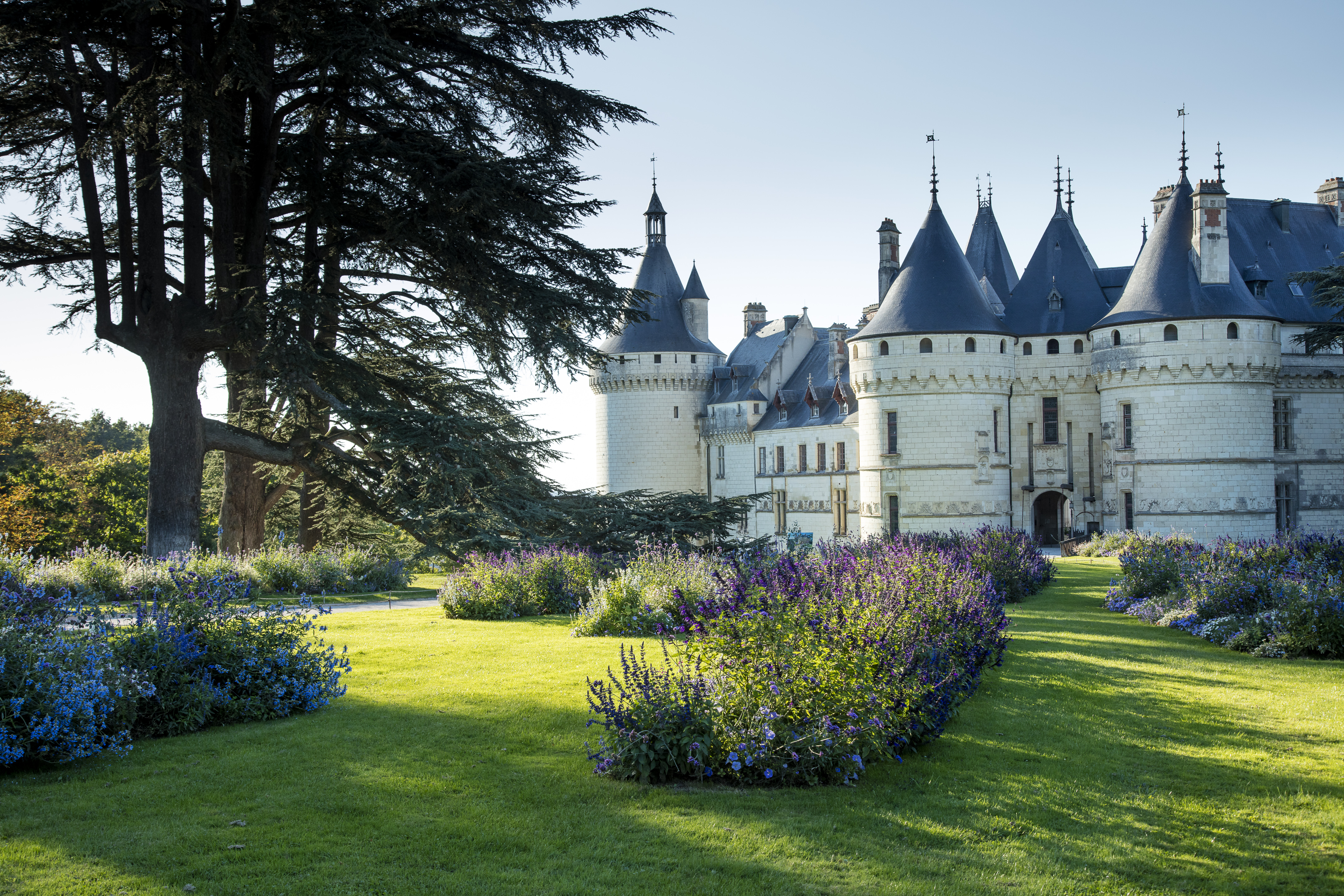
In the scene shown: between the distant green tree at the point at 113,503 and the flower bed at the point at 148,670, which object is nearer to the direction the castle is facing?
the flower bed

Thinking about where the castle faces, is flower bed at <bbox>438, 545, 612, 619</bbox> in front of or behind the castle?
in front

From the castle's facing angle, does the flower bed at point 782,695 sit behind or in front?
in front

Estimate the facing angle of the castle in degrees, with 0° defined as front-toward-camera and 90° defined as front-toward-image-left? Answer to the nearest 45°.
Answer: approximately 0°

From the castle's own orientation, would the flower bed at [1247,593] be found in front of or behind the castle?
in front

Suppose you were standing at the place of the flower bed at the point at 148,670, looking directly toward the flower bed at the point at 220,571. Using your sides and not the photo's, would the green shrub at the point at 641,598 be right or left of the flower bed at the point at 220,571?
right

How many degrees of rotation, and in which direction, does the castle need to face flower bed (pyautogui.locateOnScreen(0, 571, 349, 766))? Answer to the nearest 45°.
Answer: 0° — it already faces it

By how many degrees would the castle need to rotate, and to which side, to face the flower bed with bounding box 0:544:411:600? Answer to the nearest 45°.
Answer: approximately 45° to its right

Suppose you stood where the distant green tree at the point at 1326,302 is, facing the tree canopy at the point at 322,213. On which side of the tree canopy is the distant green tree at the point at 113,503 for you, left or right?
right

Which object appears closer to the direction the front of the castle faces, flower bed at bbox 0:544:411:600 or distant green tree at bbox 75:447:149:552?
the flower bed

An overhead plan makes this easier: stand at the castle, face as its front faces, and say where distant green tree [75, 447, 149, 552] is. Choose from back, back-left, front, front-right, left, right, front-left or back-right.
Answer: right

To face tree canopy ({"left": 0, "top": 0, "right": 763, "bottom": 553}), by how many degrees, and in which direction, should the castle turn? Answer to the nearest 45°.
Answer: approximately 45° to its right
